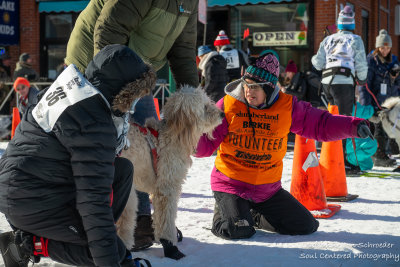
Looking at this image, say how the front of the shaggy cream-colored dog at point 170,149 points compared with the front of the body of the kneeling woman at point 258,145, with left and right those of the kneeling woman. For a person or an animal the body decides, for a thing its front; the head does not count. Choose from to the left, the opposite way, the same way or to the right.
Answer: to the left

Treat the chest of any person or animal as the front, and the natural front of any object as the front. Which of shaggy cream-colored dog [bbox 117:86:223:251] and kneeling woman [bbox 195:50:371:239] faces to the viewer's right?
the shaggy cream-colored dog

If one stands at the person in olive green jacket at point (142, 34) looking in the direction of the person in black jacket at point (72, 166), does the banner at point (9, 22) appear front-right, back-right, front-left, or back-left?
back-right

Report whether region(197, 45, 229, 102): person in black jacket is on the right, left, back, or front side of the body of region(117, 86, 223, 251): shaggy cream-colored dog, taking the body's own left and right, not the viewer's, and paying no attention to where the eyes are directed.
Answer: left

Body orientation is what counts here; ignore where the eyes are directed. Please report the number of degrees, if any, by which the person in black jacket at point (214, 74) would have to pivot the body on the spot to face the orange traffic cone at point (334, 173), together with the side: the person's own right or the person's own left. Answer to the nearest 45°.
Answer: approximately 90° to the person's own left

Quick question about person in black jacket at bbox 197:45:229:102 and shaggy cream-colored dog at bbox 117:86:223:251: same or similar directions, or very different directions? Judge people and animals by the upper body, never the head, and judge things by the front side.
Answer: very different directions

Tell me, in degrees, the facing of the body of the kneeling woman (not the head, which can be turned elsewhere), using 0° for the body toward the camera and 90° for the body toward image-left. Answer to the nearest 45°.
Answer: approximately 0°

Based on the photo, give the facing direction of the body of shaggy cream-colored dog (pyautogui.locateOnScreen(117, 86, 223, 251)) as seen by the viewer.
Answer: to the viewer's right

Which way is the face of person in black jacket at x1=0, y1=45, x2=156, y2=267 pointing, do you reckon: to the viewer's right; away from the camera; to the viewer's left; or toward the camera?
to the viewer's right
